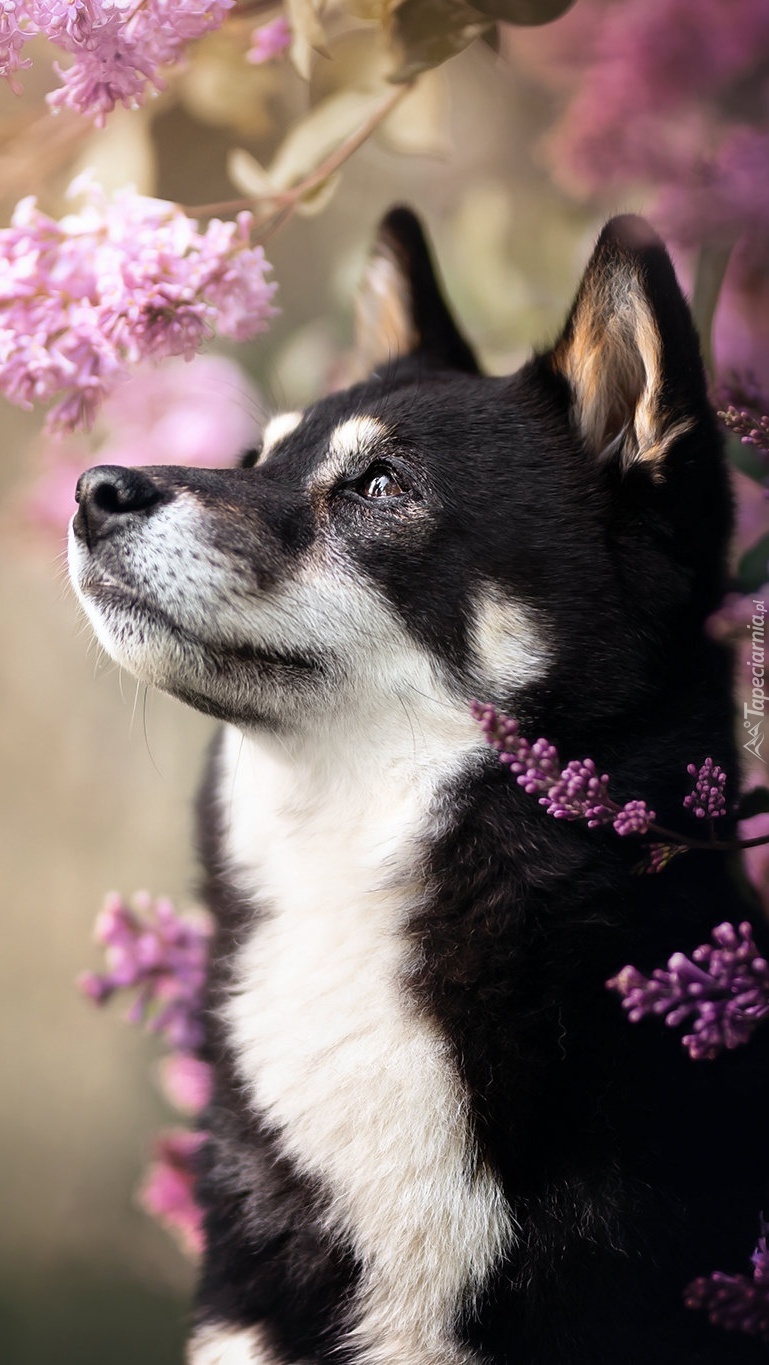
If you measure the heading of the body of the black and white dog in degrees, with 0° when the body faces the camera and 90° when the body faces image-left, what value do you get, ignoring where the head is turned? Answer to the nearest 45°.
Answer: approximately 45°
